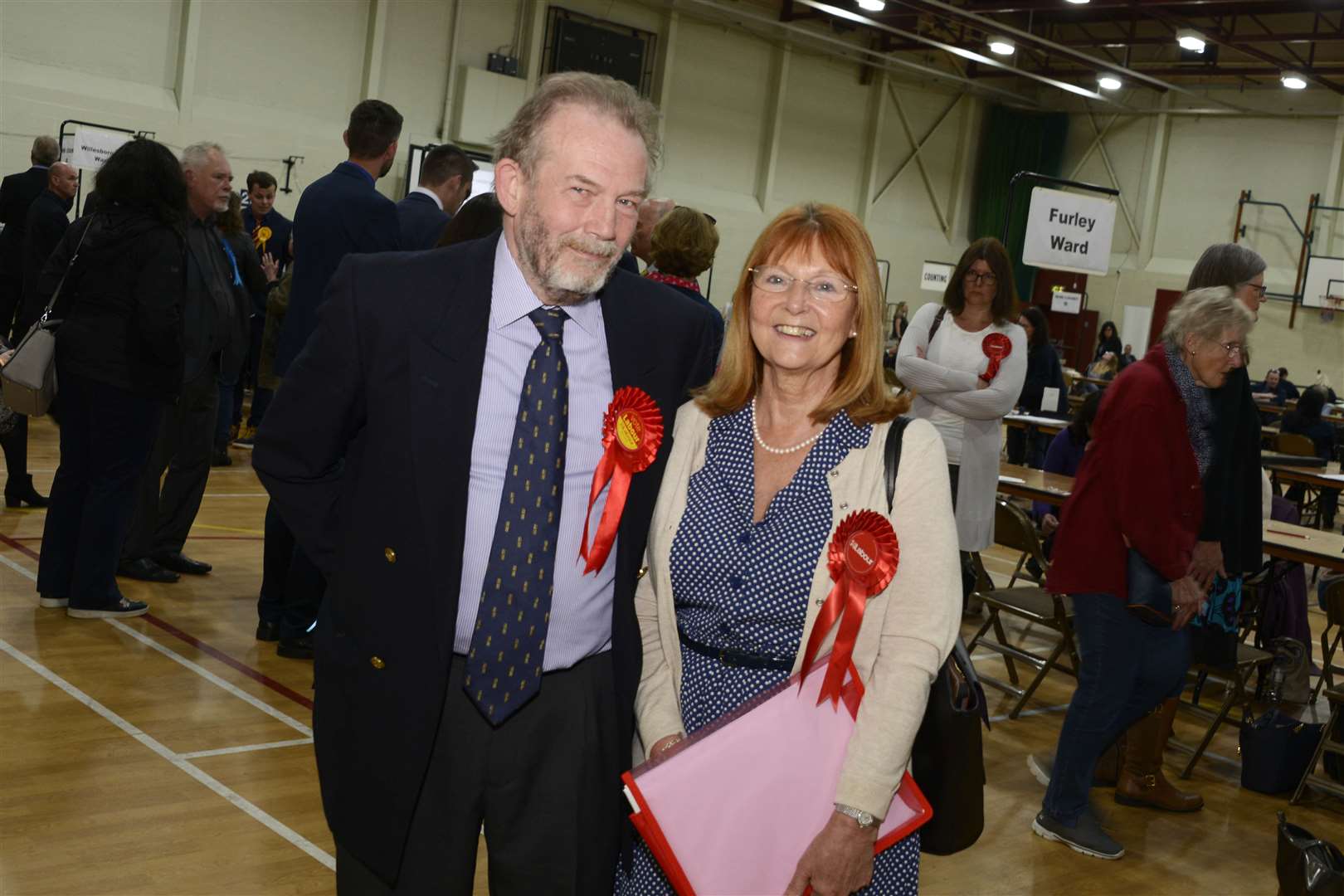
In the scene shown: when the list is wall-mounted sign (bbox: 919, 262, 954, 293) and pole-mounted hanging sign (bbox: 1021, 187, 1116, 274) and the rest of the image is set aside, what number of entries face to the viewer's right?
0

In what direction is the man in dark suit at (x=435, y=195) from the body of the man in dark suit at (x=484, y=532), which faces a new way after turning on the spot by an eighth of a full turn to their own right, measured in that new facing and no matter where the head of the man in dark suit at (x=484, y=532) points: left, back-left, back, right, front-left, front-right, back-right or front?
back

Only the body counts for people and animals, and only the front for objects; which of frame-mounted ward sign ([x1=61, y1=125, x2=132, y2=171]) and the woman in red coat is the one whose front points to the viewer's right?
the woman in red coat

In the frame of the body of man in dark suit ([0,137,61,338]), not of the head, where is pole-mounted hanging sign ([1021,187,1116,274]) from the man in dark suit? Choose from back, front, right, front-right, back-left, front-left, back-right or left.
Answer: front-right

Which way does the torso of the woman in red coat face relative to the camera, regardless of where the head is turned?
to the viewer's right

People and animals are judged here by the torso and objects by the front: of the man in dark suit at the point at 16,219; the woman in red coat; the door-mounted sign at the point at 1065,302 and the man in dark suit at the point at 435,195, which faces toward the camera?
the door-mounted sign

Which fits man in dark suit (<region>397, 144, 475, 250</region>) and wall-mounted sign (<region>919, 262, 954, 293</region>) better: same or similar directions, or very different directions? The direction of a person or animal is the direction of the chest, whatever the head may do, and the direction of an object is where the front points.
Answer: very different directions

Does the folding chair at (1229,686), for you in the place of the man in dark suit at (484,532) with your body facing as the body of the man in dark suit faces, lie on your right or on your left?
on your left

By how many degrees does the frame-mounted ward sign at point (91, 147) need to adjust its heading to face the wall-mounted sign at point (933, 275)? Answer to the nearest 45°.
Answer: approximately 135° to its left

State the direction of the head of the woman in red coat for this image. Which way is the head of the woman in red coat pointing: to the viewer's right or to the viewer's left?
to the viewer's right

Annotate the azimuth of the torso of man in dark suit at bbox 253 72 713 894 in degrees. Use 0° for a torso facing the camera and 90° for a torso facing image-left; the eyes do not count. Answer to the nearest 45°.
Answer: approximately 315°

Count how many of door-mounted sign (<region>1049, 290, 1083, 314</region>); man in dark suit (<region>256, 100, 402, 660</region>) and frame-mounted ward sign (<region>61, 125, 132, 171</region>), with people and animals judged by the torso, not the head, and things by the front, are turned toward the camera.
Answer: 2
